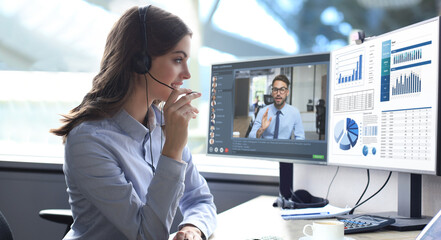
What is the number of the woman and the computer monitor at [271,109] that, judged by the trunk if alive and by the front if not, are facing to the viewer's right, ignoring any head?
1

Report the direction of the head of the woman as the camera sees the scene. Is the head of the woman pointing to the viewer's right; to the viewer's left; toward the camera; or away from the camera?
to the viewer's right

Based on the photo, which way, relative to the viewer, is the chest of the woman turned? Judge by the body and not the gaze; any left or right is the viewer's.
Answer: facing to the right of the viewer

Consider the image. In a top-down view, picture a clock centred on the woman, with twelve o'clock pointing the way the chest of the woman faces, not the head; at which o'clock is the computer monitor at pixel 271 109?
The computer monitor is roughly at 11 o'clock from the woman.

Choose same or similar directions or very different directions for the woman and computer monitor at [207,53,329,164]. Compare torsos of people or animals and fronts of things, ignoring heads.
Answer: very different directions

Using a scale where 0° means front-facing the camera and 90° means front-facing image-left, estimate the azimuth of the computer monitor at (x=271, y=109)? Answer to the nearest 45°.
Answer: approximately 45°

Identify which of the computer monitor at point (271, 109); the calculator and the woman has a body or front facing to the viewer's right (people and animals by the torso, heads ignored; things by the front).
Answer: the woman
